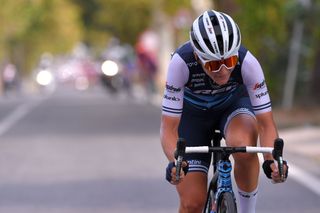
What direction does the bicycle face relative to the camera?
toward the camera

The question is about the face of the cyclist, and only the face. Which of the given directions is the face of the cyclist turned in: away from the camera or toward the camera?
toward the camera

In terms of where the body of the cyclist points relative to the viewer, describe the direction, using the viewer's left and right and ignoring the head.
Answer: facing the viewer
